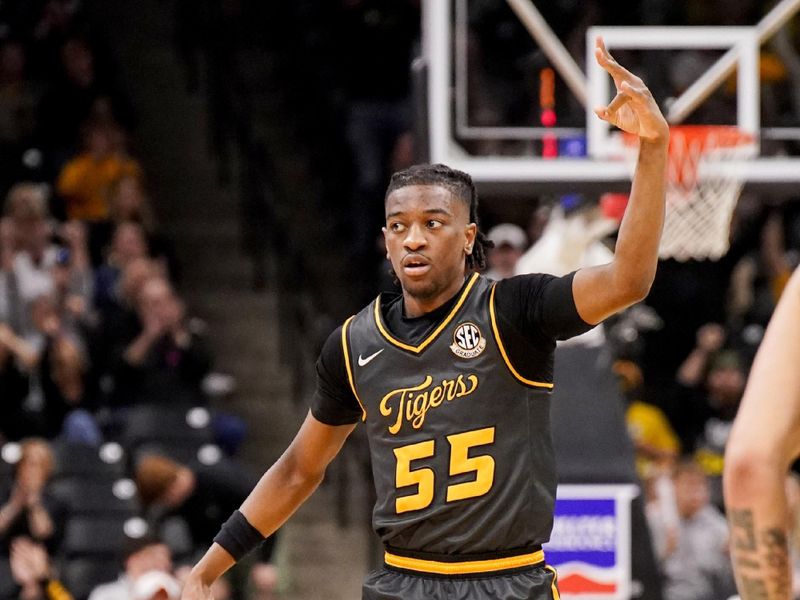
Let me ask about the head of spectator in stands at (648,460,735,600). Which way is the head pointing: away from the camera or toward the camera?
toward the camera

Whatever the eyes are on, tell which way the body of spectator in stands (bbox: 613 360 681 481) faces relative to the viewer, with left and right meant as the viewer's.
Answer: facing the viewer and to the left of the viewer

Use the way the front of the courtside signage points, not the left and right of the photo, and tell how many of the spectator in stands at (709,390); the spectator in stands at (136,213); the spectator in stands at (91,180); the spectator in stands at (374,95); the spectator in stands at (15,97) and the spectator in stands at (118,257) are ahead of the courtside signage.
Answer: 0

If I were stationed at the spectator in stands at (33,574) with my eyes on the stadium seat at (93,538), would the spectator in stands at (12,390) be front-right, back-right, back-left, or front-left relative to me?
front-left

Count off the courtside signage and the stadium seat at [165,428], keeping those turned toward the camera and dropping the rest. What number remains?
2

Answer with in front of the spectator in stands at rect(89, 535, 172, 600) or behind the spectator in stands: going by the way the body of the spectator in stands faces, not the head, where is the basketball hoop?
in front

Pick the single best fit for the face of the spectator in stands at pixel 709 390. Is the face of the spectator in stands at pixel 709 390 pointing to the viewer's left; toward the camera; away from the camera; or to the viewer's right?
toward the camera

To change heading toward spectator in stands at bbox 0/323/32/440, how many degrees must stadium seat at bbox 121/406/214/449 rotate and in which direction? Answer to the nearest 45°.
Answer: approximately 90° to its right

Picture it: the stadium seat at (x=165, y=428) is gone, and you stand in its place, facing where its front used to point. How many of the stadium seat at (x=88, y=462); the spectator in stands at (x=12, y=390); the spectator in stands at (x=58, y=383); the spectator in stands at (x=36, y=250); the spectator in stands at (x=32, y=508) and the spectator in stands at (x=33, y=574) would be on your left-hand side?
0

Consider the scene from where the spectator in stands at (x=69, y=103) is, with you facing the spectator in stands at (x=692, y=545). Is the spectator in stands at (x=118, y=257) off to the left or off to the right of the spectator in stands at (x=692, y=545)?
right

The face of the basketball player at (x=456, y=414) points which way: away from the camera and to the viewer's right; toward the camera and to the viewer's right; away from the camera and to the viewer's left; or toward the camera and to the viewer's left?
toward the camera and to the viewer's left

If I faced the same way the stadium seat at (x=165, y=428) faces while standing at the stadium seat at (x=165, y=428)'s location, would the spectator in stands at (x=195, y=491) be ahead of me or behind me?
ahead

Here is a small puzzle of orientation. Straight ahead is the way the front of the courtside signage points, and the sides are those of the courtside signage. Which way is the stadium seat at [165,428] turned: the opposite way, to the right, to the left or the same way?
the same way

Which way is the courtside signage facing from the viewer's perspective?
toward the camera
